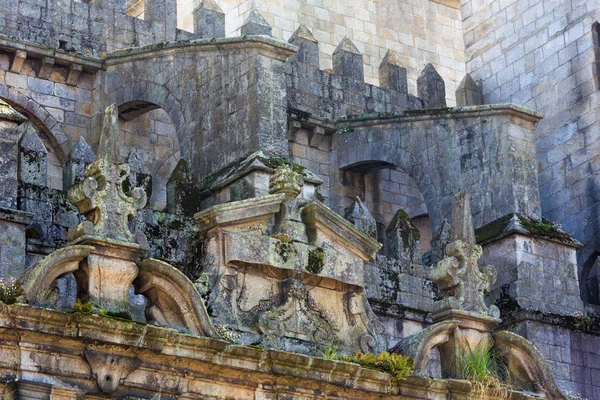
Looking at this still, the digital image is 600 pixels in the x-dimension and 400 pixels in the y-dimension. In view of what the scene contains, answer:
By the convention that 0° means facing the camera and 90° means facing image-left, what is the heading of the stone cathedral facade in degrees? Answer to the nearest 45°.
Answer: approximately 315°
